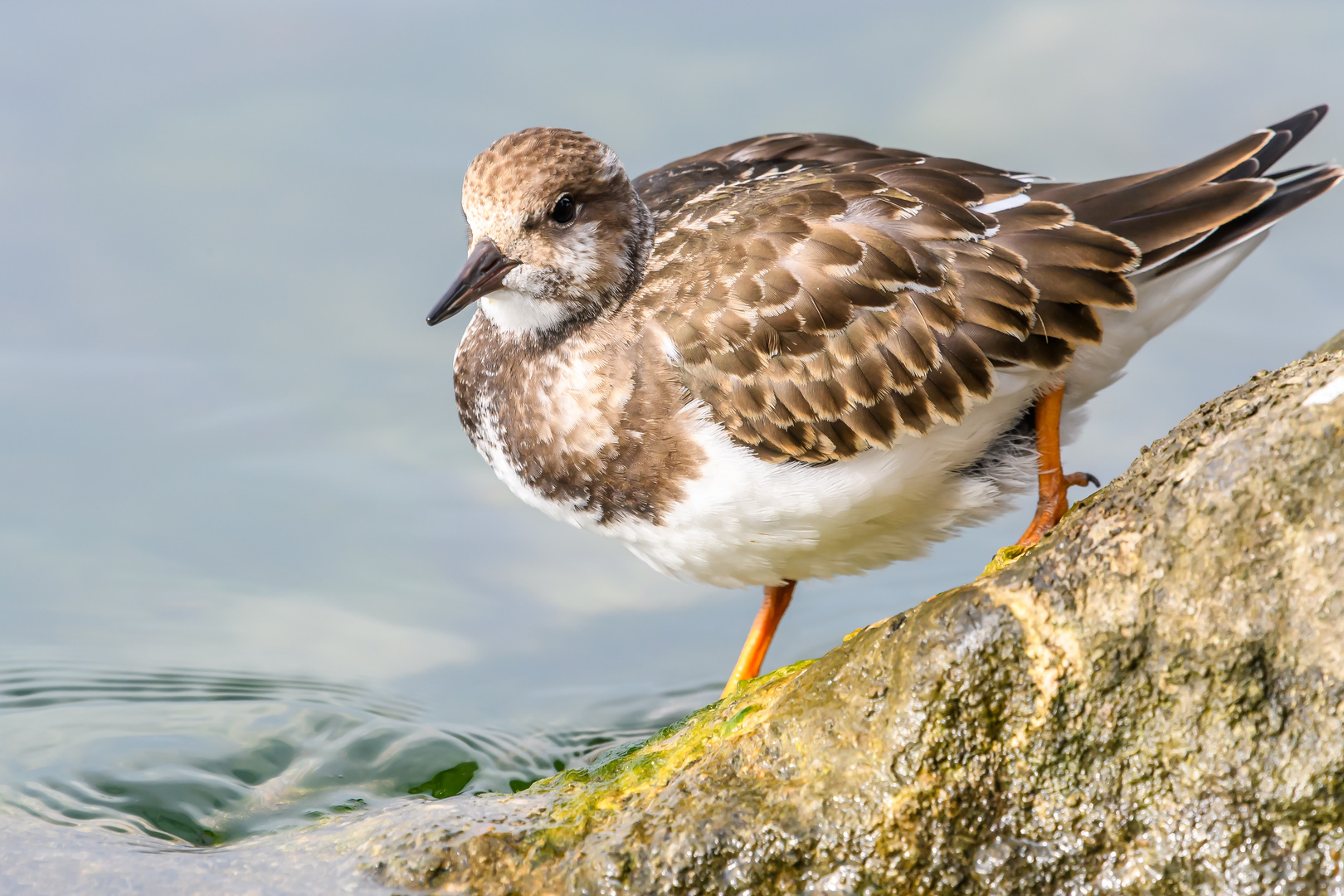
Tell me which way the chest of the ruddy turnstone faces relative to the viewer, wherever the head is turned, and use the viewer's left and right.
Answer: facing the viewer and to the left of the viewer
